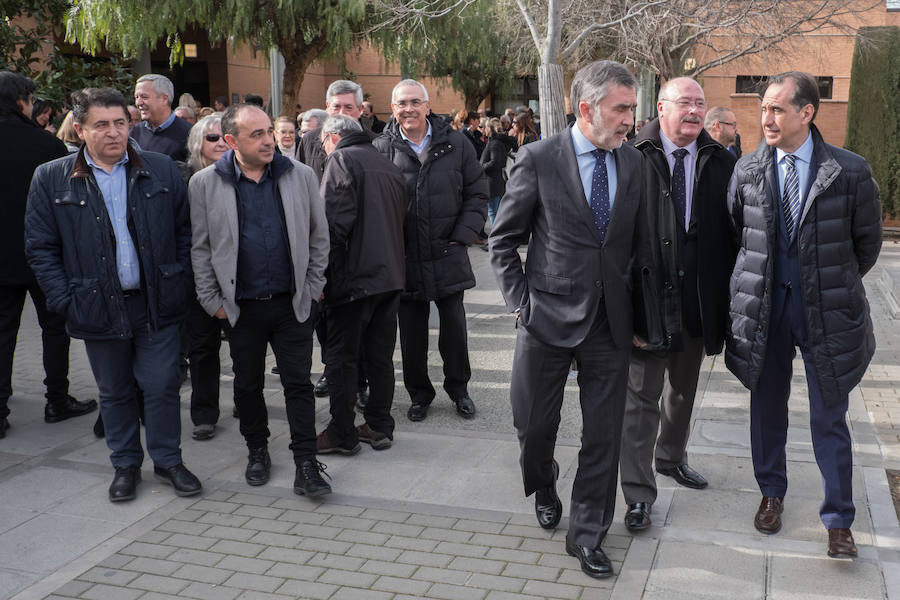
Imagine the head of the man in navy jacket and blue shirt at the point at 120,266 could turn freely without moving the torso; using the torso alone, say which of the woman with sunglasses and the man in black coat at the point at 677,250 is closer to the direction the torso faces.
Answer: the man in black coat

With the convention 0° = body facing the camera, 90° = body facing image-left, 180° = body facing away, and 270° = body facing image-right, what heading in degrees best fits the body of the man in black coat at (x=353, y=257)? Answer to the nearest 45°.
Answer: approximately 135°

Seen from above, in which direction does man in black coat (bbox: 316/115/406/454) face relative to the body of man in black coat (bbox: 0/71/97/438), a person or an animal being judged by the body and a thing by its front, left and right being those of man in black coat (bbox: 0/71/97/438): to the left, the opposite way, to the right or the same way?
to the left

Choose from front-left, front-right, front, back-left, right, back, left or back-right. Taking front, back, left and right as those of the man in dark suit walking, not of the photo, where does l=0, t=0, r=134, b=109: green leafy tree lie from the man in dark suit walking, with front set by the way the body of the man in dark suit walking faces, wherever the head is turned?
back

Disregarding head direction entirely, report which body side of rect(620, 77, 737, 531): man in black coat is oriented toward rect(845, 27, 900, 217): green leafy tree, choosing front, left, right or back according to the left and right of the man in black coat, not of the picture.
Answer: back

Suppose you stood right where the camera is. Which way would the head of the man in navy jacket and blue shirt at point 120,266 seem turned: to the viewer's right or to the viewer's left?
to the viewer's right

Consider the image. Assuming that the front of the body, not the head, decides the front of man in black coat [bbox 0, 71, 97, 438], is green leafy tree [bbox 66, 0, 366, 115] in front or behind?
in front

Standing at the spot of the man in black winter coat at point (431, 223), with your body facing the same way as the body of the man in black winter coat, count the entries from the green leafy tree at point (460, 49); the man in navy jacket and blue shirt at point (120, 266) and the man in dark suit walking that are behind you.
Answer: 1

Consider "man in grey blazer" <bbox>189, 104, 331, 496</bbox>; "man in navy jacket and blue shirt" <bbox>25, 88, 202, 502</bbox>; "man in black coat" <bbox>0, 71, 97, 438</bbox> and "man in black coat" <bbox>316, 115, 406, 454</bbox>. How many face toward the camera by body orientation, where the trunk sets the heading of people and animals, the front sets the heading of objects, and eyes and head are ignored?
2

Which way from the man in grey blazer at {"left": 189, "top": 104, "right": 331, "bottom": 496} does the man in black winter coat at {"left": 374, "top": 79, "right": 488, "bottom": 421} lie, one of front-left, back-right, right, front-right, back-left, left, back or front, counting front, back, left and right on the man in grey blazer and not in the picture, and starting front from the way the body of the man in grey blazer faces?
back-left

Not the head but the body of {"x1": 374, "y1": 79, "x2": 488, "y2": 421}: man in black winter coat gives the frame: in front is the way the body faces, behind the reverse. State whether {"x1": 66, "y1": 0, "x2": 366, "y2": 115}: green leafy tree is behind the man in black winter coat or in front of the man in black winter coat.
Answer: behind

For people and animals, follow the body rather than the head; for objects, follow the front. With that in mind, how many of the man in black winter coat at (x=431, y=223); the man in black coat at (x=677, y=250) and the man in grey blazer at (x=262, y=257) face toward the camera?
3
